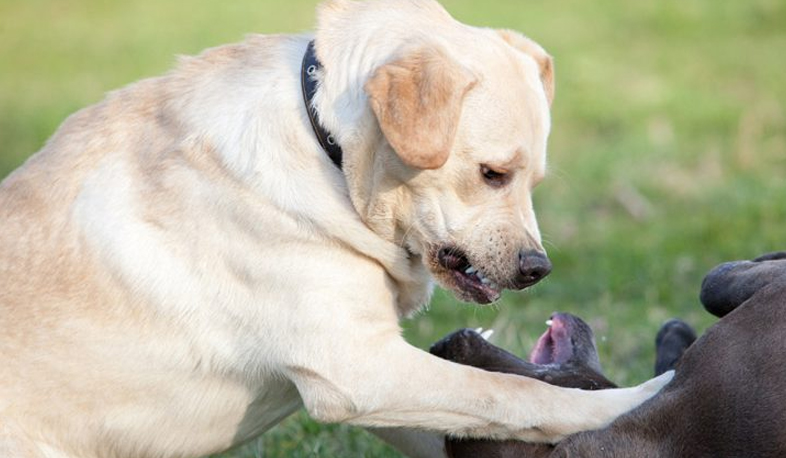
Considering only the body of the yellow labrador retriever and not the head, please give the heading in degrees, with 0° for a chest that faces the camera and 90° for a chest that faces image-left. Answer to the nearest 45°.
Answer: approximately 270°

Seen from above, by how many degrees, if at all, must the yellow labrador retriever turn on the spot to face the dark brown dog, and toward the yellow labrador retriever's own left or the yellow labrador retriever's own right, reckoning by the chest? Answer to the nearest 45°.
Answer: approximately 45° to the yellow labrador retriever's own right
